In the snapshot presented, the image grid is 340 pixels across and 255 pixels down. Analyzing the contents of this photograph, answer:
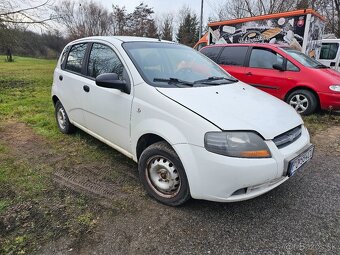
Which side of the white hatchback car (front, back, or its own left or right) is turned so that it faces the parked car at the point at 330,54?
left

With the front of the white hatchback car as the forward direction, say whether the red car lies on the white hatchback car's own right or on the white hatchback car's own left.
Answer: on the white hatchback car's own left

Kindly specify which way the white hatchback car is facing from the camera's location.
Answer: facing the viewer and to the right of the viewer

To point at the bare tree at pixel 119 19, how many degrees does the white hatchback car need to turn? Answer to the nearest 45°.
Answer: approximately 135° to its left

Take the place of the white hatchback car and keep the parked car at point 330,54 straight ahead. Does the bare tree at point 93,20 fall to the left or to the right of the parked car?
left

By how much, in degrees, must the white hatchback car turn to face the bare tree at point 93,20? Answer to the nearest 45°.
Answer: approximately 135° to its left
